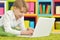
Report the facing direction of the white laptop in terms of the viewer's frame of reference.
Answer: facing away from the viewer and to the left of the viewer
